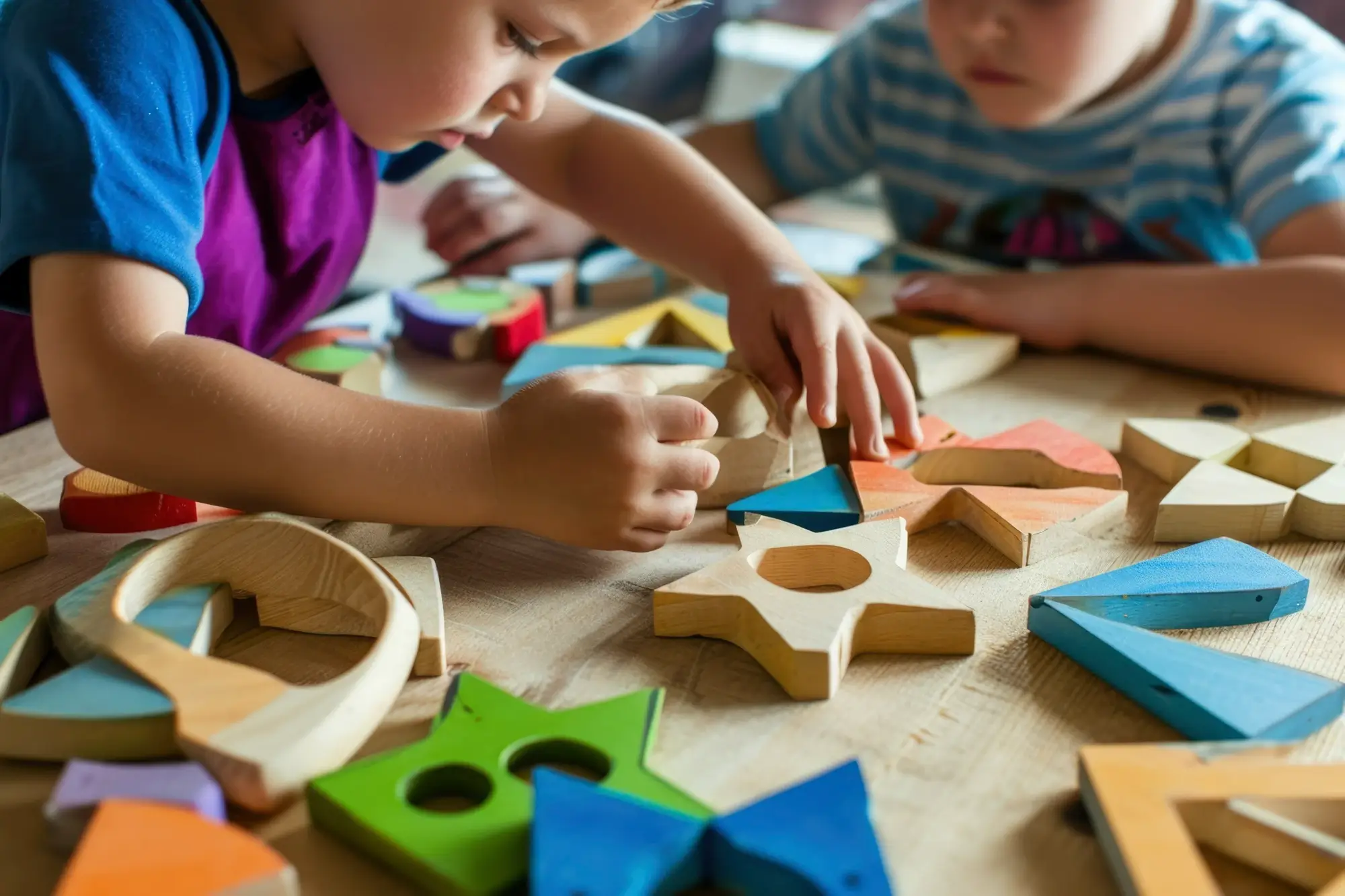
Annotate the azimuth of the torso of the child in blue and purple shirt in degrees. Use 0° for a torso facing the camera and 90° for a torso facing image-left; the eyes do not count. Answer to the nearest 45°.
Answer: approximately 315°

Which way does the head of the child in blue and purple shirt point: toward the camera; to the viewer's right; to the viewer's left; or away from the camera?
to the viewer's right

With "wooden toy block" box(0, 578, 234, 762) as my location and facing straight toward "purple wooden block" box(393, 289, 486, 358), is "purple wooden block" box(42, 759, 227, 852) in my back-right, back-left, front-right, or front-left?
back-right
